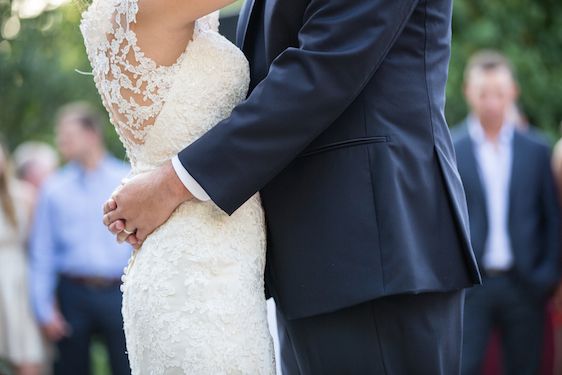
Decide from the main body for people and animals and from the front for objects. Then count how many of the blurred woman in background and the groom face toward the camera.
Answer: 1

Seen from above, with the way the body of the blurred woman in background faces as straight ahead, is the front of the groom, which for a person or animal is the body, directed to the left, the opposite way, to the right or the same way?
to the right

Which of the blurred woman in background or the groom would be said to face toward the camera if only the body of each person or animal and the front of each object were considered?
the blurred woman in background

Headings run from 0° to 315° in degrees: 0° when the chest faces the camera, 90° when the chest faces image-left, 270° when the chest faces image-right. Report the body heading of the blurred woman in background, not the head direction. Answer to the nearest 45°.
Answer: approximately 0°

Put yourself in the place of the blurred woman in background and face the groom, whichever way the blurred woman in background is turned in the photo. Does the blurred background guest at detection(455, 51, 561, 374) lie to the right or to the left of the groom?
left

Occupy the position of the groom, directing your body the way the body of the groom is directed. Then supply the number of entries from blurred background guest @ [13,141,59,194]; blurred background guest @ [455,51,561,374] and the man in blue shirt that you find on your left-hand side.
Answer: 0

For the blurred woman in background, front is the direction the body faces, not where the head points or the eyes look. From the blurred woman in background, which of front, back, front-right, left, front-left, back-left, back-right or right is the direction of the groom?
front

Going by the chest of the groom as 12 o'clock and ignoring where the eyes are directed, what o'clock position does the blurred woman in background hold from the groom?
The blurred woman in background is roughly at 2 o'clock from the groom.

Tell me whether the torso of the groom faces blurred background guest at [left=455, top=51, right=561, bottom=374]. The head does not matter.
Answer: no

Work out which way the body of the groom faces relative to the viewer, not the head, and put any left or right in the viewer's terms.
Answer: facing to the left of the viewer

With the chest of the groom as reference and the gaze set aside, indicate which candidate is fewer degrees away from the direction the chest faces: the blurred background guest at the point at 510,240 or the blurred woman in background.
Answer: the blurred woman in background

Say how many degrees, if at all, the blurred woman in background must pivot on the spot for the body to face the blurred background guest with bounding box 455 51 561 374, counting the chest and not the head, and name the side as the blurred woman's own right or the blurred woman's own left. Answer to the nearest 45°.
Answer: approximately 45° to the blurred woman's own left

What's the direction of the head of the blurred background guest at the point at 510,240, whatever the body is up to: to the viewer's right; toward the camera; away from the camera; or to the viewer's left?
toward the camera

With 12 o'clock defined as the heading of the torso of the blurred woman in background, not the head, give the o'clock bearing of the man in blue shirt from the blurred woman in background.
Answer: The man in blue shirt is roughly at 10 o'clock from the blurred woman in background.
